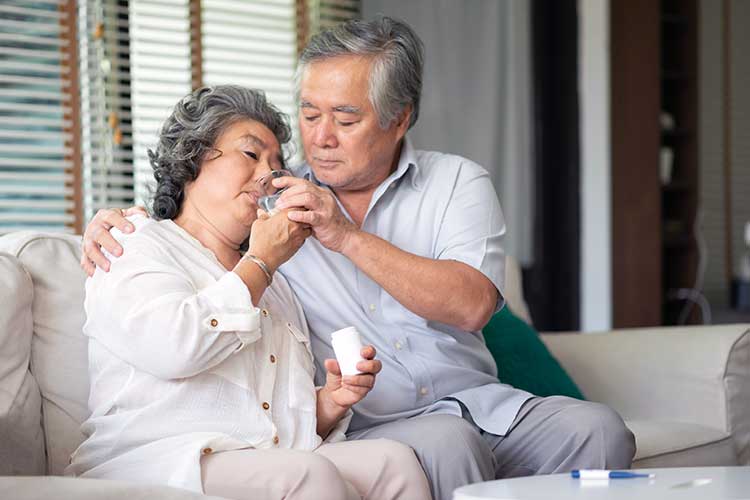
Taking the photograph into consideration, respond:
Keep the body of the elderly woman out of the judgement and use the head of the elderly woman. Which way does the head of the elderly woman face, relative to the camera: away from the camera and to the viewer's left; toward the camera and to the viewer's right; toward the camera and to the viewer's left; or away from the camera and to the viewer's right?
toward the camera and to the viewer's right

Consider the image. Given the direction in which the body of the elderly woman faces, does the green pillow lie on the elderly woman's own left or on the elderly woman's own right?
on the elderly woman's own left

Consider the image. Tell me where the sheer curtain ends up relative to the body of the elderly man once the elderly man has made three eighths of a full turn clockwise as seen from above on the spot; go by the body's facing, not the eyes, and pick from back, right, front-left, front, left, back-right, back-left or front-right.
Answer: front

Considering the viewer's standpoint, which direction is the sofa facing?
facing the viewer and to the right of the viewer

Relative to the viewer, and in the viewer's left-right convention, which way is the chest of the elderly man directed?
facing the viewer and to the left of the viewer

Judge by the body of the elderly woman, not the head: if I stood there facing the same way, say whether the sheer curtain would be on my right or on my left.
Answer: on my left

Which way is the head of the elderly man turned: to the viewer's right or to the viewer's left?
to the viewer's left

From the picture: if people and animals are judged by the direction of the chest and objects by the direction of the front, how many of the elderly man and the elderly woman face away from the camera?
0
